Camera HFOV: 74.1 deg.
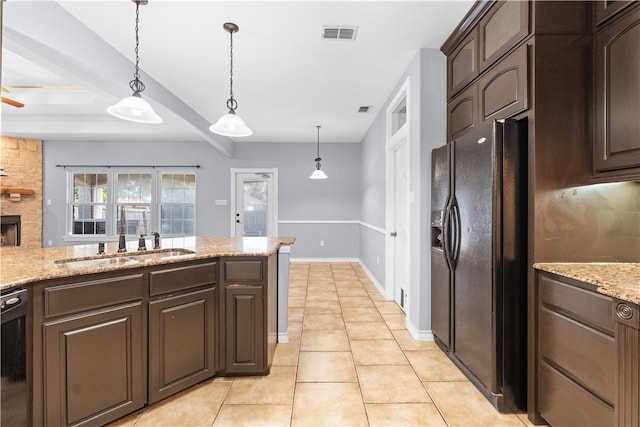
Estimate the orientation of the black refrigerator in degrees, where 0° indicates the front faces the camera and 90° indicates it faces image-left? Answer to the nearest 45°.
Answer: approximately 45°

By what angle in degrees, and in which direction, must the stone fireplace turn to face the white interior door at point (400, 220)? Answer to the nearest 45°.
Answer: approximately 45° to its left

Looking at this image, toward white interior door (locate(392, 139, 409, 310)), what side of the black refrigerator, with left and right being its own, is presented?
right

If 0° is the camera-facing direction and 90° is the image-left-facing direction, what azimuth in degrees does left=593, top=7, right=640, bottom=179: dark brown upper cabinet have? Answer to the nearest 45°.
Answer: approximately 45°

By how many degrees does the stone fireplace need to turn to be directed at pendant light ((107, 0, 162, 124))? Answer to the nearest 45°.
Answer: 0° — it already faces it

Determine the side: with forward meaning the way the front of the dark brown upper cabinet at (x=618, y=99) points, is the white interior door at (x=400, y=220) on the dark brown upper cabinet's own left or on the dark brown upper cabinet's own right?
on the dark brown upper cabinet's own right
